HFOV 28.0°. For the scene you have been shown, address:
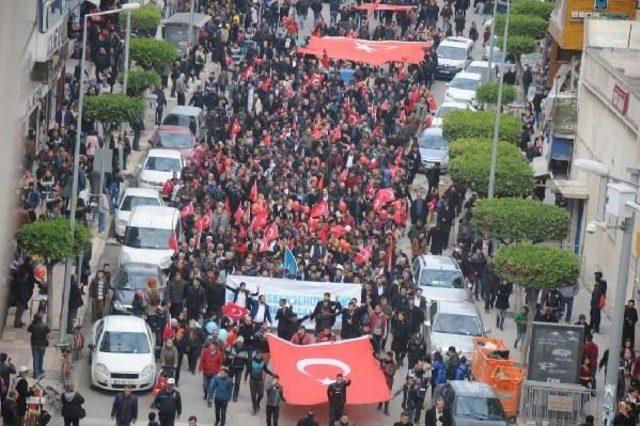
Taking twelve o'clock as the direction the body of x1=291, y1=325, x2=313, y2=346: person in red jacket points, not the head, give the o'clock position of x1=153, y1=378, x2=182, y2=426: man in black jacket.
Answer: The man in black jacket is roughly at 1 o'clock from the person in red jacket.

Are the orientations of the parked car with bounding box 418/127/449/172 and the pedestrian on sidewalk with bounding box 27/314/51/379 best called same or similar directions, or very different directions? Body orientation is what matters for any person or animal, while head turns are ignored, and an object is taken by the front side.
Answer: very different directions

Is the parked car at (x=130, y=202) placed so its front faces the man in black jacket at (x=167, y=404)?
yes
